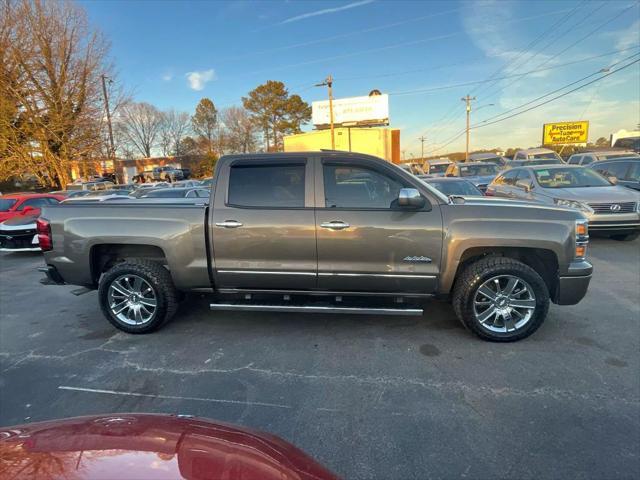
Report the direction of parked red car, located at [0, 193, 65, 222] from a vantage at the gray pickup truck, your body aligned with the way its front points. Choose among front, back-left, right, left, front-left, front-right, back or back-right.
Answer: back-left

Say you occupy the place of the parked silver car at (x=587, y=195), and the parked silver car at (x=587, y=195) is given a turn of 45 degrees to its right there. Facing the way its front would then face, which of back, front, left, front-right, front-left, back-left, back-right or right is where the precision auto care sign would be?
back

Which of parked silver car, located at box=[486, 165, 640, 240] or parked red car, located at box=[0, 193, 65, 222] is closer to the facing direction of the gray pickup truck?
the parked silver car

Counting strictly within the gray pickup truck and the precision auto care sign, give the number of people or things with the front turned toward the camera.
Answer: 1

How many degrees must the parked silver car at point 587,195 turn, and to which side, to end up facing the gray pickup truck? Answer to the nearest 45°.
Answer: approximately 45° to its right

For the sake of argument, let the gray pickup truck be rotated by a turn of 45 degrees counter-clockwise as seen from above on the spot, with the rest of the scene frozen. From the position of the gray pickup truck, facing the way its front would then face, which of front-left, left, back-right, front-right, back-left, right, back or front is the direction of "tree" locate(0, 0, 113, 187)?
left

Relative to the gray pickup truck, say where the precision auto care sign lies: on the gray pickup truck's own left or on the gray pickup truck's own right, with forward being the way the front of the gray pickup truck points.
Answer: on the gray pickup truck's own left

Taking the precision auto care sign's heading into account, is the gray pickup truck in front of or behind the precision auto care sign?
in front

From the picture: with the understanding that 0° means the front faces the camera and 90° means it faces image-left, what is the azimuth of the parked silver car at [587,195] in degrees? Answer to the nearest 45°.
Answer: approximately 315°

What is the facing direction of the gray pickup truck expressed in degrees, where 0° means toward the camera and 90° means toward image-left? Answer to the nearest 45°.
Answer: approximately 270°

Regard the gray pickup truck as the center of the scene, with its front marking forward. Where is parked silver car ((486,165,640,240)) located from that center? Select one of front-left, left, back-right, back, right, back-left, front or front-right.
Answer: front-left

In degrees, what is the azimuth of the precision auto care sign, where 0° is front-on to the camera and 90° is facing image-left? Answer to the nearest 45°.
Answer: approximately 0°
